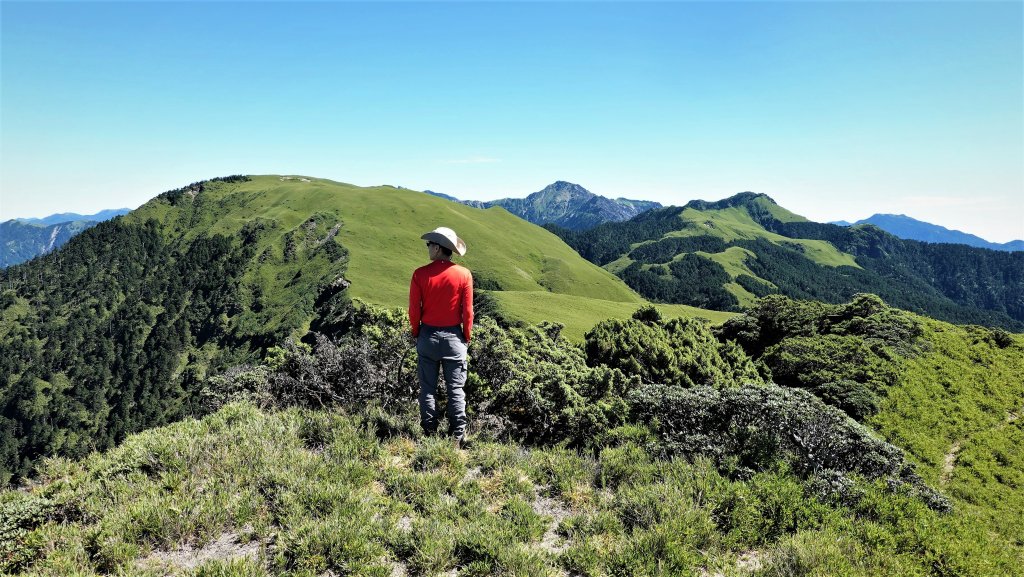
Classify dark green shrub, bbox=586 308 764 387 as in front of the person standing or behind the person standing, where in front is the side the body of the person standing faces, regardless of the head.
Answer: in front

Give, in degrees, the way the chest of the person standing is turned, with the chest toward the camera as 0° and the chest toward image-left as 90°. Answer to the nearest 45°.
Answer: approximately 180°

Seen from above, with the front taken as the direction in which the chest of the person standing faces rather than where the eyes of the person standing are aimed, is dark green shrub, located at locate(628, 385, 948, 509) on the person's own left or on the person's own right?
on the person's own right

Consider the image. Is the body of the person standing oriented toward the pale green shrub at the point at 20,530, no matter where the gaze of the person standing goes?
no

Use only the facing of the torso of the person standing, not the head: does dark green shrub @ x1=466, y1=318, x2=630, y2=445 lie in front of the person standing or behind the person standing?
in front
